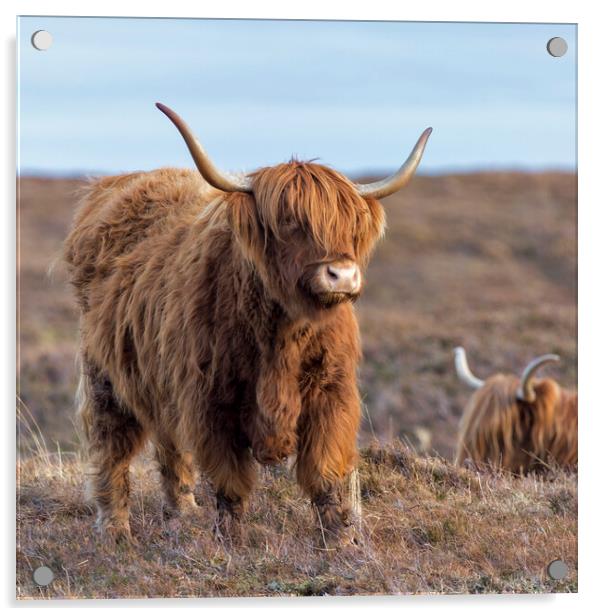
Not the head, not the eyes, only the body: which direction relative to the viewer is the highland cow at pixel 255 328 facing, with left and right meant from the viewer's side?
facing the viewer and to the right of the viewer

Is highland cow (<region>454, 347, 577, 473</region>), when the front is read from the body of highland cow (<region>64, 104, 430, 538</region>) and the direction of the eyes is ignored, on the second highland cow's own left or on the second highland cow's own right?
on the second highland cow's own left
